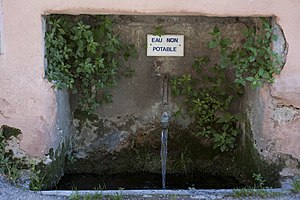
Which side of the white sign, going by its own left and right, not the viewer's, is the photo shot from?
front

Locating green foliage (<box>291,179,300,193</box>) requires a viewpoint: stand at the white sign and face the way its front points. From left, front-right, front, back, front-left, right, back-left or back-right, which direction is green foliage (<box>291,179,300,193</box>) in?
front-left

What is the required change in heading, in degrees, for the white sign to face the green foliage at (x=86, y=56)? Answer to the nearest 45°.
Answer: approximately 45° to its right

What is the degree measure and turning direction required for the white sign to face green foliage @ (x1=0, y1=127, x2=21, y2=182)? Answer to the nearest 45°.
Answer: approximately 45° to its right
